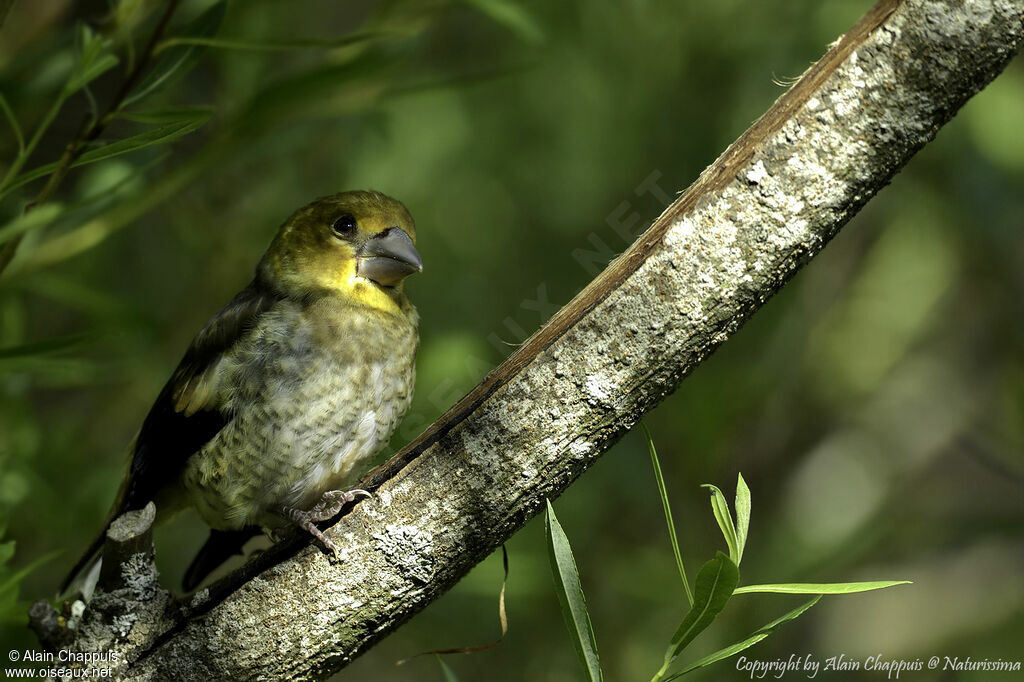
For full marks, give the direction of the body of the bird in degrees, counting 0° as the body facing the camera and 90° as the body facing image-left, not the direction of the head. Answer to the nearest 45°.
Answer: approximately 315°
